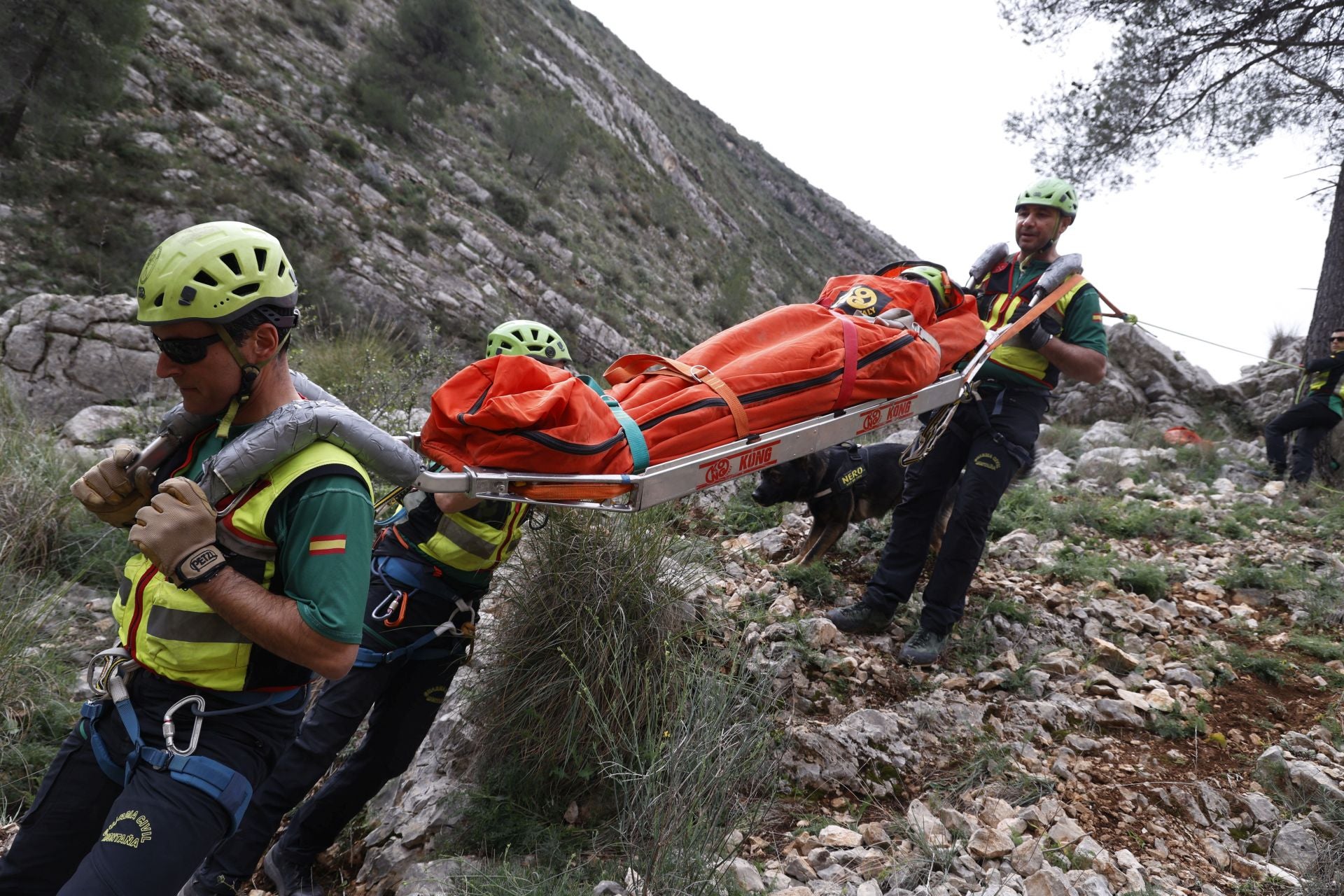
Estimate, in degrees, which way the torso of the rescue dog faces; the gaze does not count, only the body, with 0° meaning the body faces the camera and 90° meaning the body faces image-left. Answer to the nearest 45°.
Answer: approximately 90°

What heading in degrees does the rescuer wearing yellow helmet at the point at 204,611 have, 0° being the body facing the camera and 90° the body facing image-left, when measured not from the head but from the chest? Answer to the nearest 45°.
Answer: approximately 45°

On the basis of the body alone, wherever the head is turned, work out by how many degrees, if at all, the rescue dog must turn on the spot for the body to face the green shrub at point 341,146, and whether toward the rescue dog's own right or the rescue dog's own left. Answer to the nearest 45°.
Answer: approximately 45° to the rescue dog's own right

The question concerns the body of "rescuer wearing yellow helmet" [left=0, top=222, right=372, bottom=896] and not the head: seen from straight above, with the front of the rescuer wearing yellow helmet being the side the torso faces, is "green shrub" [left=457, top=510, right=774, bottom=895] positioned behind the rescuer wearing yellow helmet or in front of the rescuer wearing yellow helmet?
behind

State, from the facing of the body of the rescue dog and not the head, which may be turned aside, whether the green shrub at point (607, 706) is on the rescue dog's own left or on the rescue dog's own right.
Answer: on the rescue dog's own left

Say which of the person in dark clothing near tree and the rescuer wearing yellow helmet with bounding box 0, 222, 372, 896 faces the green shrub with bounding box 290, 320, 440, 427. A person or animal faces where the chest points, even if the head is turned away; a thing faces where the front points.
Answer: the person in dark clothing near tree

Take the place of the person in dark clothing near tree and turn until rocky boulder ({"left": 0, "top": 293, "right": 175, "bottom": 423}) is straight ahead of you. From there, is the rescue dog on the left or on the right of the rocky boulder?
left

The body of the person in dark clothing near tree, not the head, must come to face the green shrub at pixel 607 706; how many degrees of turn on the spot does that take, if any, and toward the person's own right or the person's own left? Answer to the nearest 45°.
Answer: approximately 45° to the person's own left
